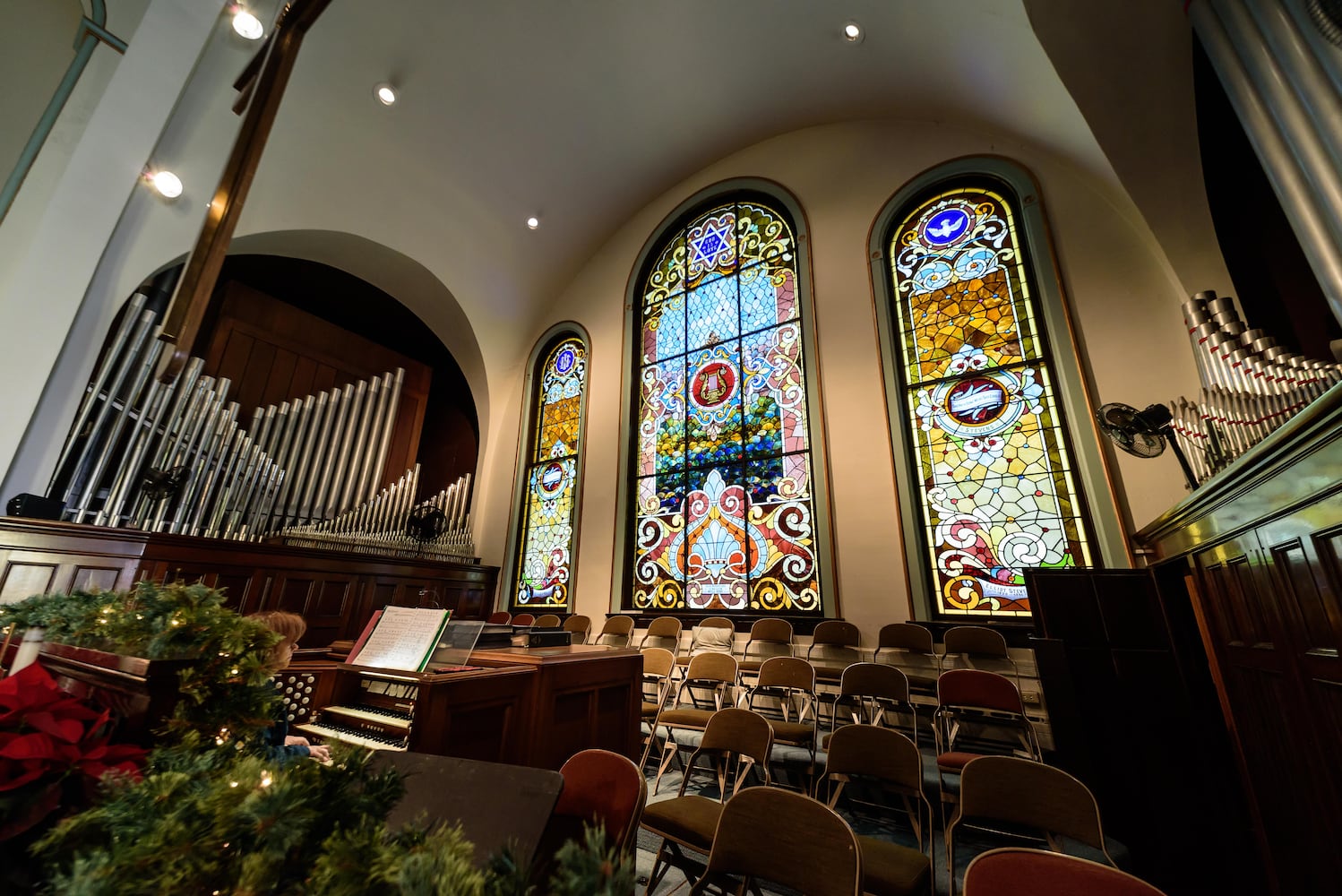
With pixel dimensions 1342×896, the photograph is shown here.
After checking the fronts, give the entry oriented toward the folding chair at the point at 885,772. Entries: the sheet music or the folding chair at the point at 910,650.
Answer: the folding chair at the point at 910,650

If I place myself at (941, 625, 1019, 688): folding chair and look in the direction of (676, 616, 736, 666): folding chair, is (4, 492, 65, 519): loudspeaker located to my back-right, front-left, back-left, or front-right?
front-left

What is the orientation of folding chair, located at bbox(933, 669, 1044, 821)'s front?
toward the camera

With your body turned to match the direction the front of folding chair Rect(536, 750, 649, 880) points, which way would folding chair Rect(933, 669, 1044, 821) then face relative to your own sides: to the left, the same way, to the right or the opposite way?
the same way

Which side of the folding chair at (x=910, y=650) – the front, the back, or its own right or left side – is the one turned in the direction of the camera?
front

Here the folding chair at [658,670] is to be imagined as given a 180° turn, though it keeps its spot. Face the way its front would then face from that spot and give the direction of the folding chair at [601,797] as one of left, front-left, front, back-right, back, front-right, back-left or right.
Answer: back-right

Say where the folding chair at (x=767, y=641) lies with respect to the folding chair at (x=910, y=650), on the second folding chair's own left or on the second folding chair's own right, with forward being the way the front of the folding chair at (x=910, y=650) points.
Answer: on the second folding chair's own right

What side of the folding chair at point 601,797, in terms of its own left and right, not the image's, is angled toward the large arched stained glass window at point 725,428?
back

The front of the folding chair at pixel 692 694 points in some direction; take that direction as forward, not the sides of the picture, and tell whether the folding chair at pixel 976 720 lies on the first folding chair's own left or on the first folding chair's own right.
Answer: on the first folding chair's own left

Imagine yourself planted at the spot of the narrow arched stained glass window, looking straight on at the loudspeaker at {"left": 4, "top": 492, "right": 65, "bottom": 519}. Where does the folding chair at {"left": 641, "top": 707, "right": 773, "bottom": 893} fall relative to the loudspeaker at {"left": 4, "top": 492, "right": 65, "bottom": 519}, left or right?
left

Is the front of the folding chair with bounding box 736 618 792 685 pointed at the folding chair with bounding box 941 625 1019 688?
no

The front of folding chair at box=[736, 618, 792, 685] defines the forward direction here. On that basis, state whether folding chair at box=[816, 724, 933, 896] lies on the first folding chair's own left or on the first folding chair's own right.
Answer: on the first folding chair's own left

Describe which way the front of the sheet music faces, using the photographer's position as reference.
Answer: facing the viewer and to the left of the viewer

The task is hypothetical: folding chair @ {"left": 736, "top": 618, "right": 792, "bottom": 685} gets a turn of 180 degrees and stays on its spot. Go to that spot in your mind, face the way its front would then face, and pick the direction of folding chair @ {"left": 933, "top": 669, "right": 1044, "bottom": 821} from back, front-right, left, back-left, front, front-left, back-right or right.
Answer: right

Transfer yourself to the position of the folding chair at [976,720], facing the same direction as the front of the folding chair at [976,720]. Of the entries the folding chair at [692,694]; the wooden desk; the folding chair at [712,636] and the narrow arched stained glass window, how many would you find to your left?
0

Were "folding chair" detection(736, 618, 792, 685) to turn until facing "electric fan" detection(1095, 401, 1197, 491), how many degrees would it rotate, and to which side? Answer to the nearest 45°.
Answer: approximately 90° to its left

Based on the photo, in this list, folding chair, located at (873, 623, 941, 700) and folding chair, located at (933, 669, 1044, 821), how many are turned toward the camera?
2
